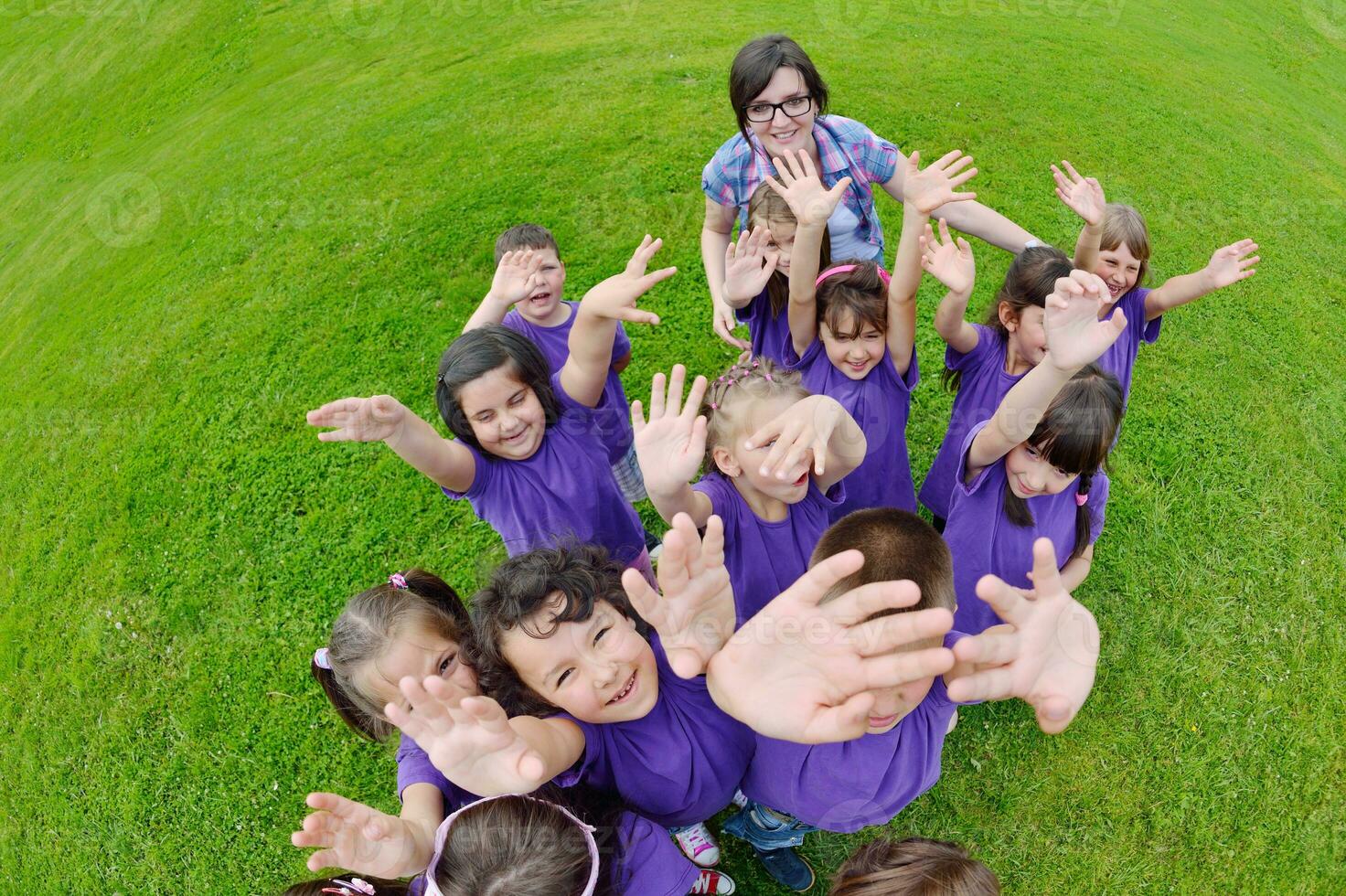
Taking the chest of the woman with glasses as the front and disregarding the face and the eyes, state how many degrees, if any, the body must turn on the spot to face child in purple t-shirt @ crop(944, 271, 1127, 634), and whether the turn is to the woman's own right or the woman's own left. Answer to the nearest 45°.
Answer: approximately 45° to the woman's own left

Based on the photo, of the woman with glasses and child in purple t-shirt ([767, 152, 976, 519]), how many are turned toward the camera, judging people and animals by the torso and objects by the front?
2

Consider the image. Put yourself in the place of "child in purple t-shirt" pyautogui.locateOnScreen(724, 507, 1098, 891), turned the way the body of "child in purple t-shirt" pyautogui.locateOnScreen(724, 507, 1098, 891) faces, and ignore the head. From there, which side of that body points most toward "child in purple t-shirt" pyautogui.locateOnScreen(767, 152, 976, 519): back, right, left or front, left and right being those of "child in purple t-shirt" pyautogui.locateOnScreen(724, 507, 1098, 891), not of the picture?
back

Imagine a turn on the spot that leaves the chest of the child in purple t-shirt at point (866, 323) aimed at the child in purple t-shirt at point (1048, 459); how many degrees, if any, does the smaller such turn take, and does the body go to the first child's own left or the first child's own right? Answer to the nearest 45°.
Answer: approximately 45° to the first child's own left

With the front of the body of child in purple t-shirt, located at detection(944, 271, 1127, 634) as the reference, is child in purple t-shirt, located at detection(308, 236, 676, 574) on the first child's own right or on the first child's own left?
on the first child's own right

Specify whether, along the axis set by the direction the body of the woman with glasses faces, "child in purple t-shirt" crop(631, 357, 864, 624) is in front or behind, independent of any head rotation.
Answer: in front
